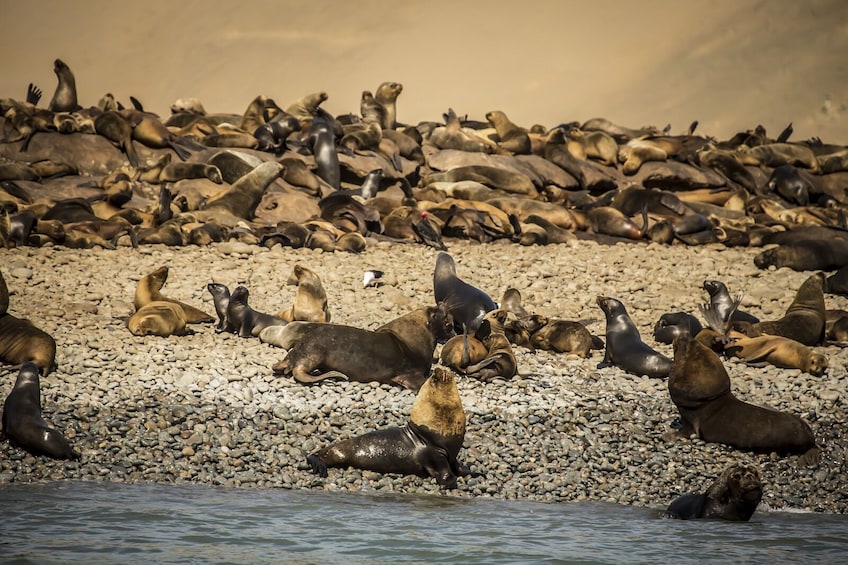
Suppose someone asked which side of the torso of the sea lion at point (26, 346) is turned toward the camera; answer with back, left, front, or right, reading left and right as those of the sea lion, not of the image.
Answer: left

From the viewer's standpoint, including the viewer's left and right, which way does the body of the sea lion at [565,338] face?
facing to the left of the viewer

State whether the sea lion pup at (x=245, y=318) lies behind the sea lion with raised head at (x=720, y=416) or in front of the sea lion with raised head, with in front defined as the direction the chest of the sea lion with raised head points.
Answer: in front

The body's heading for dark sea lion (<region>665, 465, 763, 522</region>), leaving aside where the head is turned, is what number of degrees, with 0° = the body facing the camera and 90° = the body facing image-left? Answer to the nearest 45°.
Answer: approximately 315°

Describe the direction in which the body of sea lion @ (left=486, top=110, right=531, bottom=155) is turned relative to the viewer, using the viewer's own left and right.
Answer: facing to the left of the viewer

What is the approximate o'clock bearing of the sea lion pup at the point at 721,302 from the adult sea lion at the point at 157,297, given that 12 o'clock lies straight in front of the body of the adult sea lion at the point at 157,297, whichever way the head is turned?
the sea lion pup at the point at 721,302 is roughly at 6 o'clock from the adult sea lion at the point at 157,297.

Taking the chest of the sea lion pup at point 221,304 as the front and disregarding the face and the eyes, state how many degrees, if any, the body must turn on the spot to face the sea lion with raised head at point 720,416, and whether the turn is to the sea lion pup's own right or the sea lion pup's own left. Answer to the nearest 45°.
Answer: approximately 135° to the sea lion pup's own left

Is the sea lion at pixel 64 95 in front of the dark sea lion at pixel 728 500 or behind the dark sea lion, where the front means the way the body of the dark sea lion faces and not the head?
behind

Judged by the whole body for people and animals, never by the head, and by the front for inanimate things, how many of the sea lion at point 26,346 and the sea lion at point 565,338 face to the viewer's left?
2

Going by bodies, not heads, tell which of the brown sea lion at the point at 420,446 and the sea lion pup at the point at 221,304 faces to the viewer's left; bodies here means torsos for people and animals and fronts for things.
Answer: the sea lion pup

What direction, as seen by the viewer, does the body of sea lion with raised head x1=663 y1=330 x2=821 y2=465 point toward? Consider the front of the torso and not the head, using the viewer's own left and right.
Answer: facing to the left of the viewer

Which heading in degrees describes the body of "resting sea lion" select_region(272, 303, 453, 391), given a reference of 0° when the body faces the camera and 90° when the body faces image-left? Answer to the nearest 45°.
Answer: approximately 270°

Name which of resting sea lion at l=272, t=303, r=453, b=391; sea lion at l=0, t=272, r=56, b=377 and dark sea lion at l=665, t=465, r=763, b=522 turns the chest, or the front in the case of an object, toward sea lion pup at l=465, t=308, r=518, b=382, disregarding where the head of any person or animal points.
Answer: the resting sea lion

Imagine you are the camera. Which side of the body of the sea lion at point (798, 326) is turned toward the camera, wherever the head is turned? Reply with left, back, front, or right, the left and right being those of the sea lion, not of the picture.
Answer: right

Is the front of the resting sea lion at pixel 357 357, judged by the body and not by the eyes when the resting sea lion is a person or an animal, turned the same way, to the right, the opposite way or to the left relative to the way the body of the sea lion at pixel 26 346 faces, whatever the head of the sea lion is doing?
the opposite way

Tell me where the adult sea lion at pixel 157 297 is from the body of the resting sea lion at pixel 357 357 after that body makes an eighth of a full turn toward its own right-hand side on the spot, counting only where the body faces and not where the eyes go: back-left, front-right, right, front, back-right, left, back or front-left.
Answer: back
